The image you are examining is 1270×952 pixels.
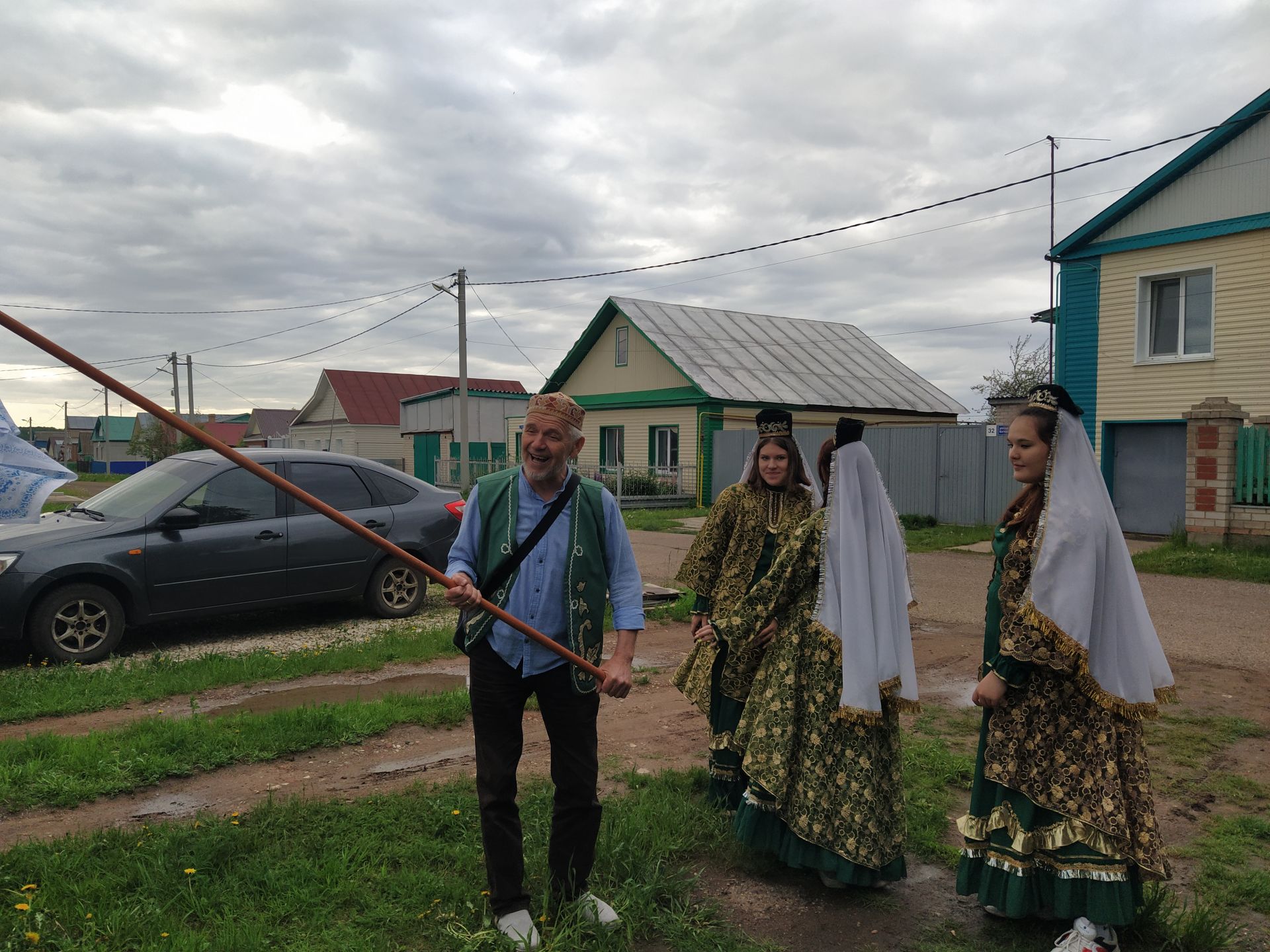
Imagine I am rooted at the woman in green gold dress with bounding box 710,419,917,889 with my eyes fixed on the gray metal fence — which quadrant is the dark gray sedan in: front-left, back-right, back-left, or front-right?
front-left

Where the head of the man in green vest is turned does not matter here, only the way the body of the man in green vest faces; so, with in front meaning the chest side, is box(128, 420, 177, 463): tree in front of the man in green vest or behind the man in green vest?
behind

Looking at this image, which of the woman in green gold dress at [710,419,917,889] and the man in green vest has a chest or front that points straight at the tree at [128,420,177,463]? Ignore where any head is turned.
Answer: the woman in green gold dress

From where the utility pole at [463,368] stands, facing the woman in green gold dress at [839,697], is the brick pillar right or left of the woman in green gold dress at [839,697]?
left

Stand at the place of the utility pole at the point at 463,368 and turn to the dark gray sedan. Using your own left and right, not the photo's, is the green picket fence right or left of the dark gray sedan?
left

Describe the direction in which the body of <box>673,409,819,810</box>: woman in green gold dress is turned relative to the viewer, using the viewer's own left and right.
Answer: facing the viewer

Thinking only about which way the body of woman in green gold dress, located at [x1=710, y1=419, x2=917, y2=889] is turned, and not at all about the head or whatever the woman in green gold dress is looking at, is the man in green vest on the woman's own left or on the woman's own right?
on the woman's own left

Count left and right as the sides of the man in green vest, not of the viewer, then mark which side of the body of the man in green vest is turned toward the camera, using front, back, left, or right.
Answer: front

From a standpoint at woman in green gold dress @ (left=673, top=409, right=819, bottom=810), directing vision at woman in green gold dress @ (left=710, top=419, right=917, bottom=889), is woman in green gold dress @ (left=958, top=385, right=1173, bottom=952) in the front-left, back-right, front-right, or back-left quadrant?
front-left

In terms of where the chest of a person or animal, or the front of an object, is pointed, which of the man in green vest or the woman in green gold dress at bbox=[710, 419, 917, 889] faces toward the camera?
the man in green vest

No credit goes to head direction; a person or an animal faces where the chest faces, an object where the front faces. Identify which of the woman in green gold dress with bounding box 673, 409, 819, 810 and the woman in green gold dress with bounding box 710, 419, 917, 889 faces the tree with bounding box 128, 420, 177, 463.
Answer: the woman in green gold dress with bounding box 710, 419, 917, 889

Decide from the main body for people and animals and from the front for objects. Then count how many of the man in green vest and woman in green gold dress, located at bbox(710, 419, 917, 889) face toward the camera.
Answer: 1

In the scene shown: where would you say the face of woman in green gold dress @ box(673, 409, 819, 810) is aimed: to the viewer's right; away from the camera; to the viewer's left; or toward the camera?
toward the camera

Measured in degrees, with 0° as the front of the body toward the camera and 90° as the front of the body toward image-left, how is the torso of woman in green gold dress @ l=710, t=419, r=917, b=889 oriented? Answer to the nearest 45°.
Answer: approximately 135°

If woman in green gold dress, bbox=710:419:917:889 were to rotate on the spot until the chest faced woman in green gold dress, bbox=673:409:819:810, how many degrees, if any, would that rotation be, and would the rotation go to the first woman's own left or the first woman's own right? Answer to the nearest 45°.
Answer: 0° — they already face them
